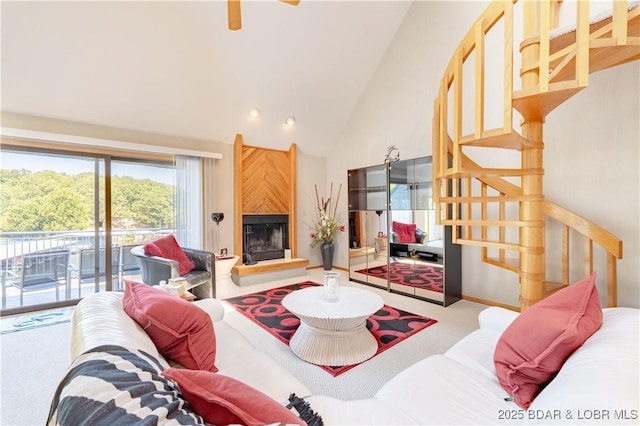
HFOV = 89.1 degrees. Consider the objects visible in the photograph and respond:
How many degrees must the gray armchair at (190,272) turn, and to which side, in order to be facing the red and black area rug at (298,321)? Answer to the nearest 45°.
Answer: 0° — it already faces it

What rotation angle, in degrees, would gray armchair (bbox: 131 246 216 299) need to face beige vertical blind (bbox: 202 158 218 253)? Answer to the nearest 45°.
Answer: approximately 135° to its left

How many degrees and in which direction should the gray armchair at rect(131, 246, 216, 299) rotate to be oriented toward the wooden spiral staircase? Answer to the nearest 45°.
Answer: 0° — it already faces it

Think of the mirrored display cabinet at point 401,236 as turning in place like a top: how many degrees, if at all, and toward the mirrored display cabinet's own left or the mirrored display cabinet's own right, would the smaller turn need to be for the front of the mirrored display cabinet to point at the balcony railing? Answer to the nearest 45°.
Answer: approximately 45° to the mirrored display cabinet's own right

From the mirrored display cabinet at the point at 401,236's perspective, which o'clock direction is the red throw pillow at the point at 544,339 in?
The red throw pillow is roughly at 10 o'clock from the mirrored display cabinet.

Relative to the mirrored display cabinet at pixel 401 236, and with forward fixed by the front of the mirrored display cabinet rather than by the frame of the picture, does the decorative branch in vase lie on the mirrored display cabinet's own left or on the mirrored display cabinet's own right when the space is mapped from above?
on the mirrored display cabinet's own right

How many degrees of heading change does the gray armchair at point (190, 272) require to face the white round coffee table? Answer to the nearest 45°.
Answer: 0° — it already faces it

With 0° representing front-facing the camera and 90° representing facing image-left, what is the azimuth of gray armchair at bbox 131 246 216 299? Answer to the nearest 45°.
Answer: approximately 315°

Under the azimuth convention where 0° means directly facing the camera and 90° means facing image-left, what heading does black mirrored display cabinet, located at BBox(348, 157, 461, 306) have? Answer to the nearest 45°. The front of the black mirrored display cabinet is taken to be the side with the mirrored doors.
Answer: approximately 45°
